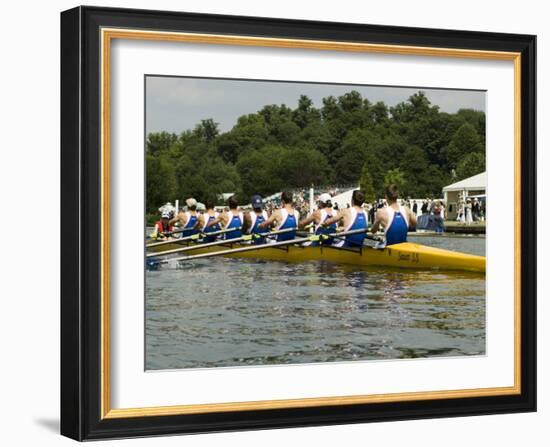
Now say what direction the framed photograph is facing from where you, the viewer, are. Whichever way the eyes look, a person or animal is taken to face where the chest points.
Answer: facing the viewer and to the right of the viewer
